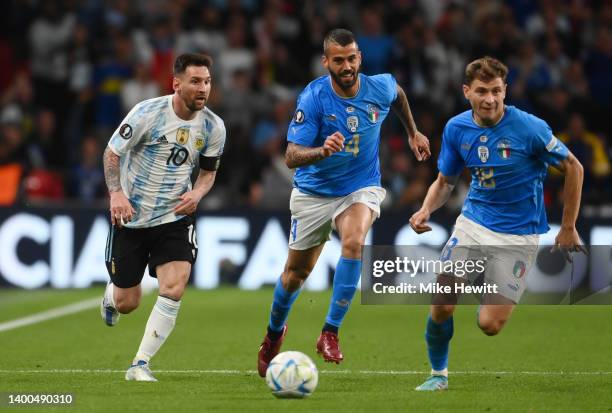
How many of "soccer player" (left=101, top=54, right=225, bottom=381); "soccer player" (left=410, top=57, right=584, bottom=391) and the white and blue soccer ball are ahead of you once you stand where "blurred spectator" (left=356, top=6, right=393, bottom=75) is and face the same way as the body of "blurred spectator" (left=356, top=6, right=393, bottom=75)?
3

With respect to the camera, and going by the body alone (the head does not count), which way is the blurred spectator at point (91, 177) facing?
toward the camera

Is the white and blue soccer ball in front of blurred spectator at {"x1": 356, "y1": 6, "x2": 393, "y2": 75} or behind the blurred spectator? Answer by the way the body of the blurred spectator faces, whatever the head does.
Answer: in front

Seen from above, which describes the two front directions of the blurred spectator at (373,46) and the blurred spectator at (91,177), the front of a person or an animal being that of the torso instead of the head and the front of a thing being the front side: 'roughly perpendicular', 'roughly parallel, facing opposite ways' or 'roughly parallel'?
roughly parallel

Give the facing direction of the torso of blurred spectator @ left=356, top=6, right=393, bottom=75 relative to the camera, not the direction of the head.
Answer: toward the camera

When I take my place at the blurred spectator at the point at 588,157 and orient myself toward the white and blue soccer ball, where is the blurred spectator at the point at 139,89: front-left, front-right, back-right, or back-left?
front-right

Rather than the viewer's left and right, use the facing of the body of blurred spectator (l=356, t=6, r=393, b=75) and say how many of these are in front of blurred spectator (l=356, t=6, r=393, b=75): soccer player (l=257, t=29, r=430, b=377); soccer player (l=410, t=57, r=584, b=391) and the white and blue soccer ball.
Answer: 3

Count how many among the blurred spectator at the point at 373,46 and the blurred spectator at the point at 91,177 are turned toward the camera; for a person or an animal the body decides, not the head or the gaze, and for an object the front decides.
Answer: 2

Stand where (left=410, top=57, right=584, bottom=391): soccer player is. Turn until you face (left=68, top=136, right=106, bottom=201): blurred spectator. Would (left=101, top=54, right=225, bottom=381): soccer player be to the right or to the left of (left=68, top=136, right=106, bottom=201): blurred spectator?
left

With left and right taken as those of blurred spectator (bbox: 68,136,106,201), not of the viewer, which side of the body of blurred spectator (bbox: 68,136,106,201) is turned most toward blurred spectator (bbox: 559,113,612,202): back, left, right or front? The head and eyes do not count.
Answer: left

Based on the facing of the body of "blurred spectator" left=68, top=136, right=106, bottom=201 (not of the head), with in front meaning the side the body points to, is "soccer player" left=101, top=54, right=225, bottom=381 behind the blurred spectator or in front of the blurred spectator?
in front

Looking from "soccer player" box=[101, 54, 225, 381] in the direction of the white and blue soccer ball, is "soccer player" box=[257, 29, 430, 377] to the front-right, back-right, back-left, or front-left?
front-left

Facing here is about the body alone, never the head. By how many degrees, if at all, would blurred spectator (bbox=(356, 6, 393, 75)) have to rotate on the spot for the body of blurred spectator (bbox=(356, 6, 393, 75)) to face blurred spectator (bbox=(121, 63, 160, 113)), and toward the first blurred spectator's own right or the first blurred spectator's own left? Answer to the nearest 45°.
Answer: approximately 90° to the first blurred spectator's own right

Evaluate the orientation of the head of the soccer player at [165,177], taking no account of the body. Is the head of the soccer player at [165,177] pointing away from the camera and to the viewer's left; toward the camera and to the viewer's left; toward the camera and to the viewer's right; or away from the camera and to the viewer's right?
toward the camera and to the viewer's right

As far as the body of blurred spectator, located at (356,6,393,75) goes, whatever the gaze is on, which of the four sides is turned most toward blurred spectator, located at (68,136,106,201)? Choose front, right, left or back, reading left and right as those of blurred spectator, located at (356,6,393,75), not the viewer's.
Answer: right

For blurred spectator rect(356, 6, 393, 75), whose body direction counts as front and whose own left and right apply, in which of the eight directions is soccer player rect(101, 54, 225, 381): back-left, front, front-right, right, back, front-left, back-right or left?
front
